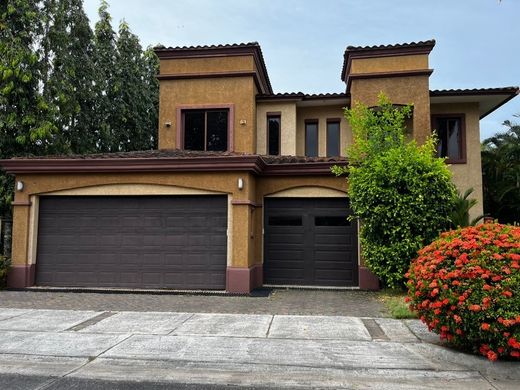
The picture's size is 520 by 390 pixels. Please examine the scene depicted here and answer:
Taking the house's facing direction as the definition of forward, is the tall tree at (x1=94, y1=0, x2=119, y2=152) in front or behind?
behind

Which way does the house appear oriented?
toward the camera

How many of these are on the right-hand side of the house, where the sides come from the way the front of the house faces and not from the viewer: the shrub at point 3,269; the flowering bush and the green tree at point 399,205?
1

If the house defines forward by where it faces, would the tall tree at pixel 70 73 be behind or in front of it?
behind

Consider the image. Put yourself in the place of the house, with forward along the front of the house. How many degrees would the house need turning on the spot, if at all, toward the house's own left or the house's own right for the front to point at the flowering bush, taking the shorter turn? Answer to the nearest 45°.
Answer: approximately 45° to the house's own left

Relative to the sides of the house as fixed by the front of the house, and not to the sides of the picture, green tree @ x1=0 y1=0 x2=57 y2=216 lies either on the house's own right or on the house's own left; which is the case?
on the house's own right

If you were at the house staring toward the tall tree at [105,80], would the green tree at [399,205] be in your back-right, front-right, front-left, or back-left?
back-right

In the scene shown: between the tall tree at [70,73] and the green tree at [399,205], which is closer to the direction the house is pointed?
the green tree

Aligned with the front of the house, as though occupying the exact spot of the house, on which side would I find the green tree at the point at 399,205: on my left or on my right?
on my left

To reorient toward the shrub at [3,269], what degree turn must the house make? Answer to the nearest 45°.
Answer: approximately 90° to its right

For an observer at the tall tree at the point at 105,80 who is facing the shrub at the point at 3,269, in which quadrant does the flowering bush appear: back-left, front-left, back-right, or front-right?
front-left
